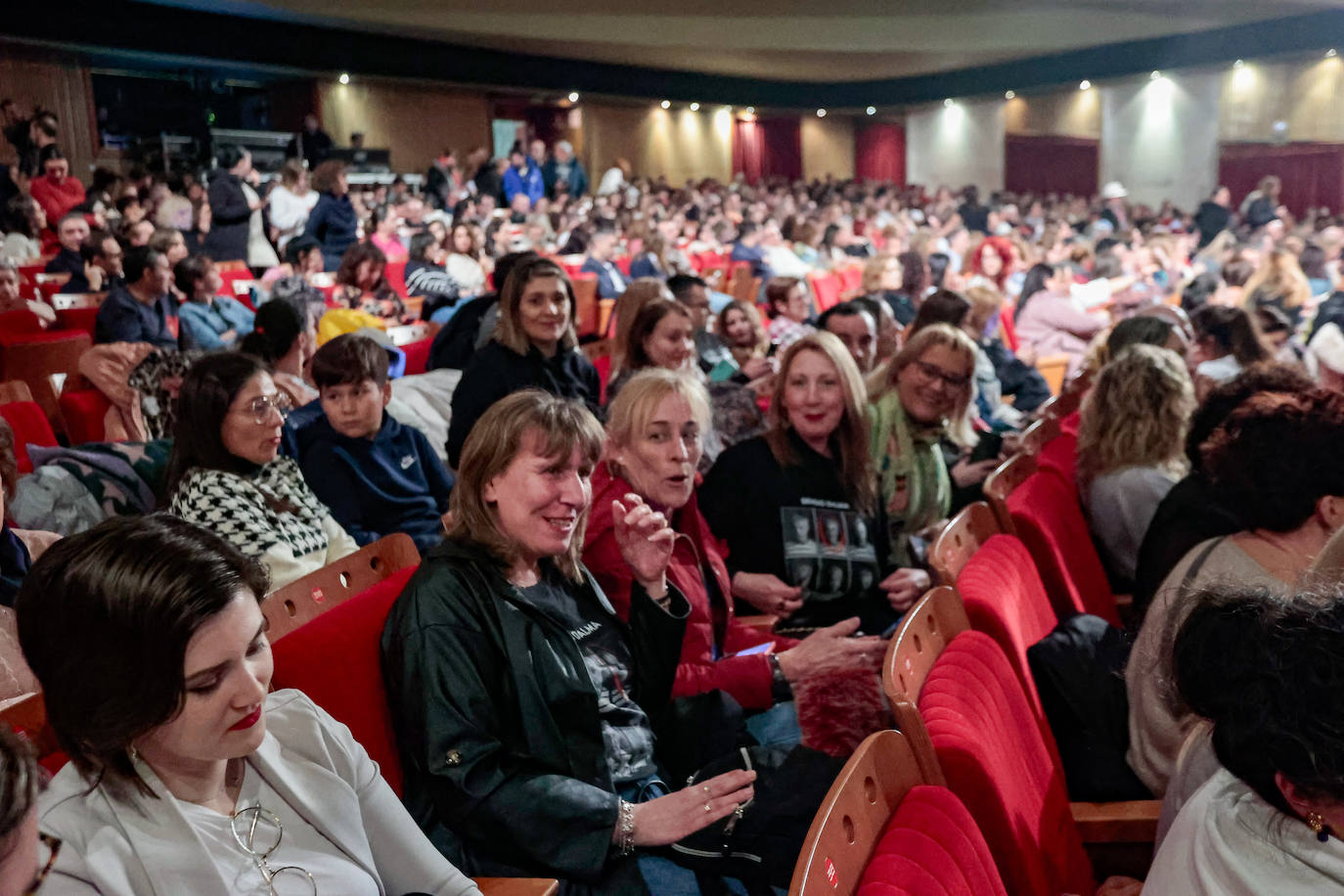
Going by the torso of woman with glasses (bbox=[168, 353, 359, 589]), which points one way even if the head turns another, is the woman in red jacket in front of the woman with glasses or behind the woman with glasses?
in front

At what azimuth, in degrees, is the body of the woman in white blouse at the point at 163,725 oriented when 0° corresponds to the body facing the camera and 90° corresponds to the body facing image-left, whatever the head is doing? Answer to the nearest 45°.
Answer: approximately 315°

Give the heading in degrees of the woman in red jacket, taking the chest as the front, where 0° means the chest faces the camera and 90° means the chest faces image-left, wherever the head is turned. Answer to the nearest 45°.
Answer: approximately 315°

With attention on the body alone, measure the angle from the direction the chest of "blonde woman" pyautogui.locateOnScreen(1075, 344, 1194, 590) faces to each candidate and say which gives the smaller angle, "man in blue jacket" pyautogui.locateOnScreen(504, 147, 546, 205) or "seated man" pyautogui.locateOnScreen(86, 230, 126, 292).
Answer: the man in blue jacket

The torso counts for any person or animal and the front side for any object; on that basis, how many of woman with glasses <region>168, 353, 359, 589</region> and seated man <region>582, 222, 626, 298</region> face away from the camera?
0

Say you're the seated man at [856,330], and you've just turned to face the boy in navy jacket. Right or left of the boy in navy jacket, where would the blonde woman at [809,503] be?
left

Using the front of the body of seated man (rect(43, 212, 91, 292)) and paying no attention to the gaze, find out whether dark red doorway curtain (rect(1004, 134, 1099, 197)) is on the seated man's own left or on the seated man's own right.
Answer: on the seated man's own left

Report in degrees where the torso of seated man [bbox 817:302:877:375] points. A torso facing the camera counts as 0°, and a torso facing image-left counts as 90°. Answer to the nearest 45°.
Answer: approximately 315°

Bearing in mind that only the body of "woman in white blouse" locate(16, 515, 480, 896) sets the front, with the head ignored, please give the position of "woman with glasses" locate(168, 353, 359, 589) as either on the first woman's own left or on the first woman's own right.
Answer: on the first woman's own left

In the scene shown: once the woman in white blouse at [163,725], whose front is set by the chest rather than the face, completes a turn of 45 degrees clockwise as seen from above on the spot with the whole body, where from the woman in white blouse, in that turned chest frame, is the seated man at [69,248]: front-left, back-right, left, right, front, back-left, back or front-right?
back
